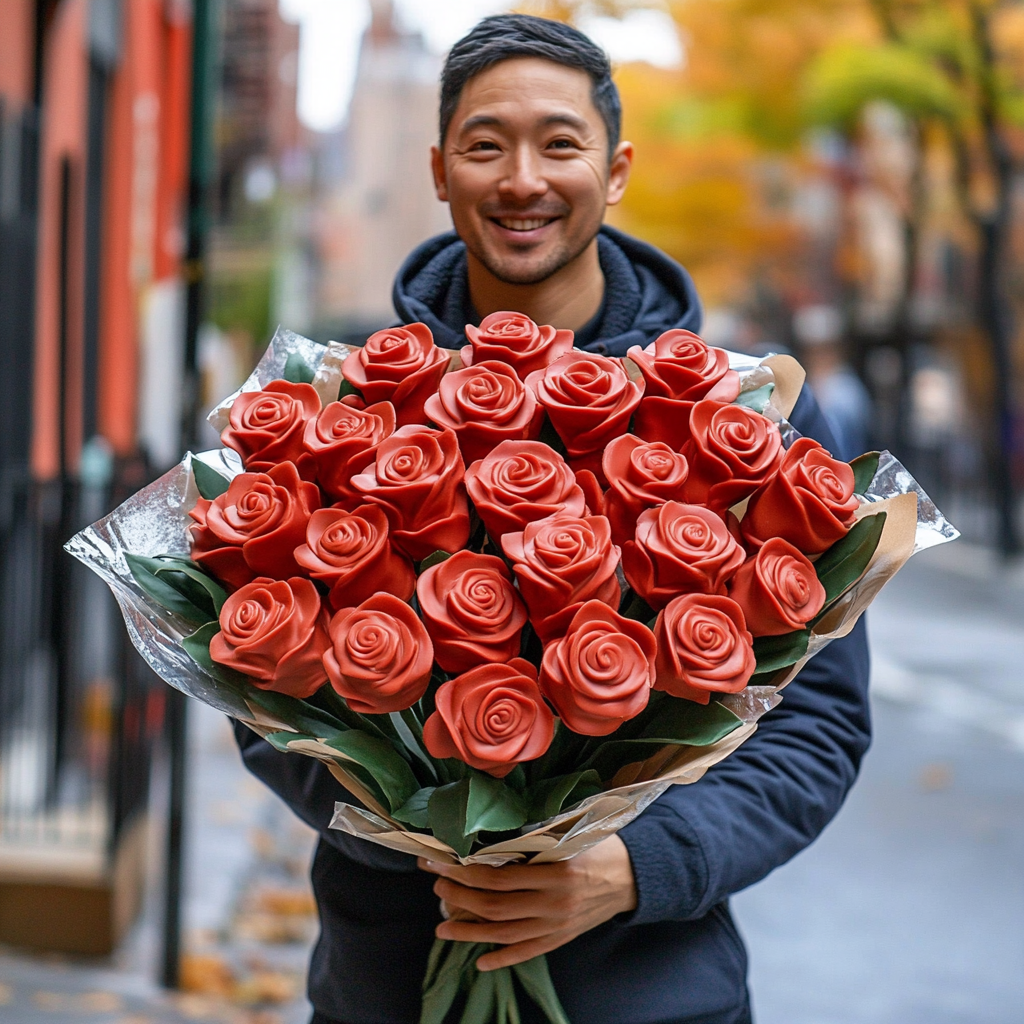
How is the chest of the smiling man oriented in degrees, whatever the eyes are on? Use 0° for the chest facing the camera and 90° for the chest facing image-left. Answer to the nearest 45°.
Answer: approximately 0°

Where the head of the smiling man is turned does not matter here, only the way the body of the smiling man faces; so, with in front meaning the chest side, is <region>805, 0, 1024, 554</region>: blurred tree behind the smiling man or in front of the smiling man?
behind

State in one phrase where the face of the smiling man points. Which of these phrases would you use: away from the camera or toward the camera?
toward the camera
